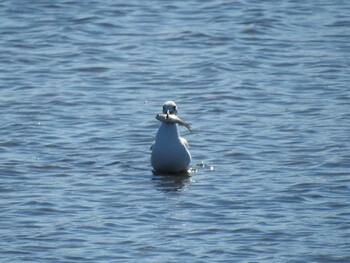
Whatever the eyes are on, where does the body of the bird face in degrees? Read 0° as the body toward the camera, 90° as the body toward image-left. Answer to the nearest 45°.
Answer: approximately 0°
